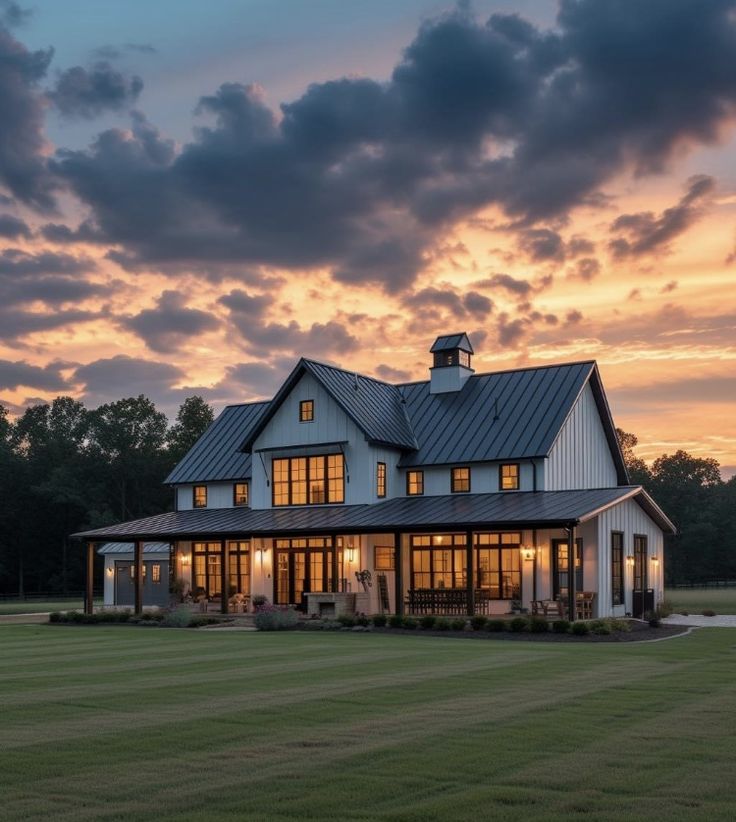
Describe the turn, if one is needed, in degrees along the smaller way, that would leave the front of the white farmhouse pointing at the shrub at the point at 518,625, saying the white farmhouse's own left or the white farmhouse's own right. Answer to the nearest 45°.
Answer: approximately 45° to the white farmhouse's own left

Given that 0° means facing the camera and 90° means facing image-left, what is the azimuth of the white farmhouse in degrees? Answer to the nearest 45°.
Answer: approximately 45°

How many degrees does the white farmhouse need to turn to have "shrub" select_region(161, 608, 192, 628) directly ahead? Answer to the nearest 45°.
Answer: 0° — it already faces it

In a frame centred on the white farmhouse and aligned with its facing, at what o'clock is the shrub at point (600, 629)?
The shrub is roughly at 10 o'clock from the white farmhouse.

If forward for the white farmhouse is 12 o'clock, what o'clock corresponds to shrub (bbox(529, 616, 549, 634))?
The shrub is roughly at 10 o'clock from the white farmhouse.

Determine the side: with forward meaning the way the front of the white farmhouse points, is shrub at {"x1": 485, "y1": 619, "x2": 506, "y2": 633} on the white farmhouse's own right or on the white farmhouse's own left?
on the white farmhouse's own left
